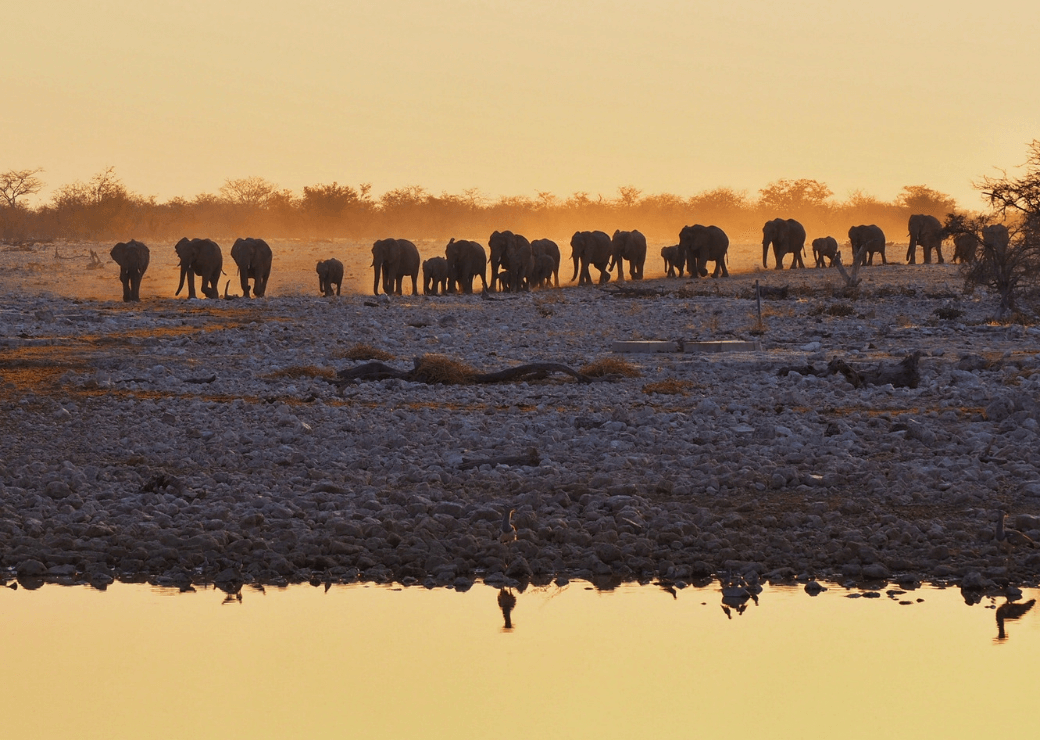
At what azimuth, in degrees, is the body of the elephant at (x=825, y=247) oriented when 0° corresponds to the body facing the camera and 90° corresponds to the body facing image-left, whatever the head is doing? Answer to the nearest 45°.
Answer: approximately 45°

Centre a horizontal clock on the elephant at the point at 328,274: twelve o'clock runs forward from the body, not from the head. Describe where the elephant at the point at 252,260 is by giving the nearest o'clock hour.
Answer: the elephant at the point at 252,260 is roughly at 1 o'clock from the elephant at the point at 328,274.

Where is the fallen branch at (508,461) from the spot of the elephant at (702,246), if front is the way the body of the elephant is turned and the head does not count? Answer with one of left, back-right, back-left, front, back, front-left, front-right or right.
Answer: front-left

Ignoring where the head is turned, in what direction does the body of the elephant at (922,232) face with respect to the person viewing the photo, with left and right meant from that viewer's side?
facing the viewer and to the left of the viewer

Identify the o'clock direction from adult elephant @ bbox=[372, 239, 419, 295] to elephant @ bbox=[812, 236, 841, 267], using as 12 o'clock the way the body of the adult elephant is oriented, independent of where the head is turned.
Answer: The elephant is roughly at 7 o'clock from the adult elephant.

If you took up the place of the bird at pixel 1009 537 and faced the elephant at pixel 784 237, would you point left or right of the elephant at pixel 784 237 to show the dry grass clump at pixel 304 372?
left

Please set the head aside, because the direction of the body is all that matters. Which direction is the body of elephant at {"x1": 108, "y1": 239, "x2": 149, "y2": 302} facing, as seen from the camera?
toward the camera

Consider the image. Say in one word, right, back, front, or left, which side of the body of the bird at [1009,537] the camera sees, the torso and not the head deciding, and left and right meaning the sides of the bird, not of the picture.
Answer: left

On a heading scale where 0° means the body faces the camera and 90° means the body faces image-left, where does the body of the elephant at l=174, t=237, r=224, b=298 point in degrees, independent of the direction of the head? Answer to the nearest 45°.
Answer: approximately 45°

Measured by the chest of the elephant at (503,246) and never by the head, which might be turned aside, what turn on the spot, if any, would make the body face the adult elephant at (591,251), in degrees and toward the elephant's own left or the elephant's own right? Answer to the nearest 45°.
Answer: approximately 180°

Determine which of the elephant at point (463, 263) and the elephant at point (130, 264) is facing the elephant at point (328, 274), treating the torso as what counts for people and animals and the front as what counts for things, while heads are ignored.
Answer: the elephant at point (463, 263)

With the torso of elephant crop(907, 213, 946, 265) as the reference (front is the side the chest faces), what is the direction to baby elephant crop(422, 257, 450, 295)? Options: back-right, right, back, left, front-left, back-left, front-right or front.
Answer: front

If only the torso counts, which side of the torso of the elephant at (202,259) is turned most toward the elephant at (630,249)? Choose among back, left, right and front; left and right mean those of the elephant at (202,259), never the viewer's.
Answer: back

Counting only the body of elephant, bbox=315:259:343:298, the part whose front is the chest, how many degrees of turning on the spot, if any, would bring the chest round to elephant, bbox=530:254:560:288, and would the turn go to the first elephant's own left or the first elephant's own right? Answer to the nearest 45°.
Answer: approximately 180°

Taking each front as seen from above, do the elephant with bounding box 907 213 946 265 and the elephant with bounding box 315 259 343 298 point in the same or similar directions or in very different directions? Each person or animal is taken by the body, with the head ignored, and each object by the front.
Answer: same or similar directions

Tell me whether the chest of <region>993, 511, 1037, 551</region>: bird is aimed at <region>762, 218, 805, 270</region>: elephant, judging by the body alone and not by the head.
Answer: no

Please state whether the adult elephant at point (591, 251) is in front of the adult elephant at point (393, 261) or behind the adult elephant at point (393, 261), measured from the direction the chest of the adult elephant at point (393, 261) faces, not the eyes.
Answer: behind
